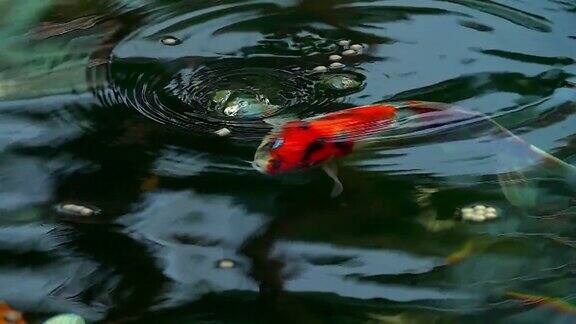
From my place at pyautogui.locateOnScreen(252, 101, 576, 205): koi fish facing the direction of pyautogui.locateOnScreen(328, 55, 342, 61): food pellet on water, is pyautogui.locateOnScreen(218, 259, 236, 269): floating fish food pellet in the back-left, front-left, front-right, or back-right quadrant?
back-left

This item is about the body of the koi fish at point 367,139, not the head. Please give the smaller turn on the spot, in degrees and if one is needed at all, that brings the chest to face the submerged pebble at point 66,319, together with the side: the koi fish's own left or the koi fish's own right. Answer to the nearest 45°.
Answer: approximately 45° to the koi fish's own left

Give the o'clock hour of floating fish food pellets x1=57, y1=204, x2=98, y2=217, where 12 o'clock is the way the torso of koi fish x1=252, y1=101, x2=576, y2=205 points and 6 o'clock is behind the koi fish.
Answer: The floating fish food pellets is roughly at 11 o'clock from the koi fish.

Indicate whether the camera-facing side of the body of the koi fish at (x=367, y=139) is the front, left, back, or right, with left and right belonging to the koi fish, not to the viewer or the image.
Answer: left
